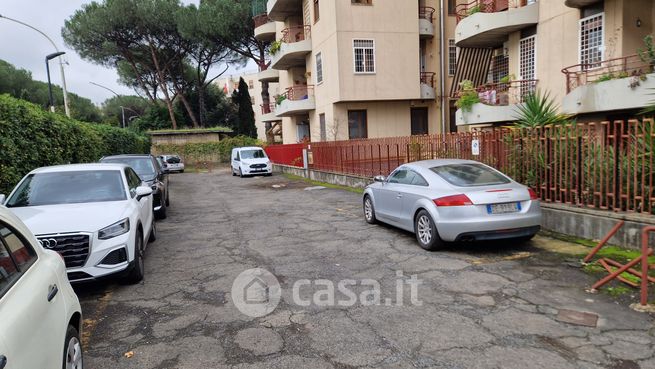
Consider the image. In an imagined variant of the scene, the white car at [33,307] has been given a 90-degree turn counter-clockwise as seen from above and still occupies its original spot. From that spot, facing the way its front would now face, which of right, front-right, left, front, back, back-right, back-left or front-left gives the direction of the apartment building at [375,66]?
left

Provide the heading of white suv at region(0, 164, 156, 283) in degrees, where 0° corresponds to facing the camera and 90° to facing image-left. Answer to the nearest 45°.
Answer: approximately 45°

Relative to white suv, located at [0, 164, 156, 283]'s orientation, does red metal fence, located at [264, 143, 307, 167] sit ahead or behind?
behind

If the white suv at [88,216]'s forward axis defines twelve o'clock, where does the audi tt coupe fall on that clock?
The audi tt coupe is roughly at 8 o'clock from the white suv.

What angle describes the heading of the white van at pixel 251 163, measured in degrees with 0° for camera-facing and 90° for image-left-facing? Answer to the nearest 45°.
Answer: approximately 315°

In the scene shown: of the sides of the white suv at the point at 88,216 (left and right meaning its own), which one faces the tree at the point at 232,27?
back

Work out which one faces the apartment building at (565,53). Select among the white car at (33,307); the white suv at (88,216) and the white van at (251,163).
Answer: the white van at (251,163)

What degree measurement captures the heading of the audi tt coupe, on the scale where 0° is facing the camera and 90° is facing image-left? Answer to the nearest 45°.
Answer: approximately 135°

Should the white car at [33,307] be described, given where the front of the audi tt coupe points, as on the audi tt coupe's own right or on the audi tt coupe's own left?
on the audi tt coupe's own left

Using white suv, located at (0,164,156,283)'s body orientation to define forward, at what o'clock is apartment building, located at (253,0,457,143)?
The apartment building is roughly at 6 o'clock from the white suv.

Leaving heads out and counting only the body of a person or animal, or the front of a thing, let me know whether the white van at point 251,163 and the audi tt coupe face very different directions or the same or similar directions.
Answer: very different directions
